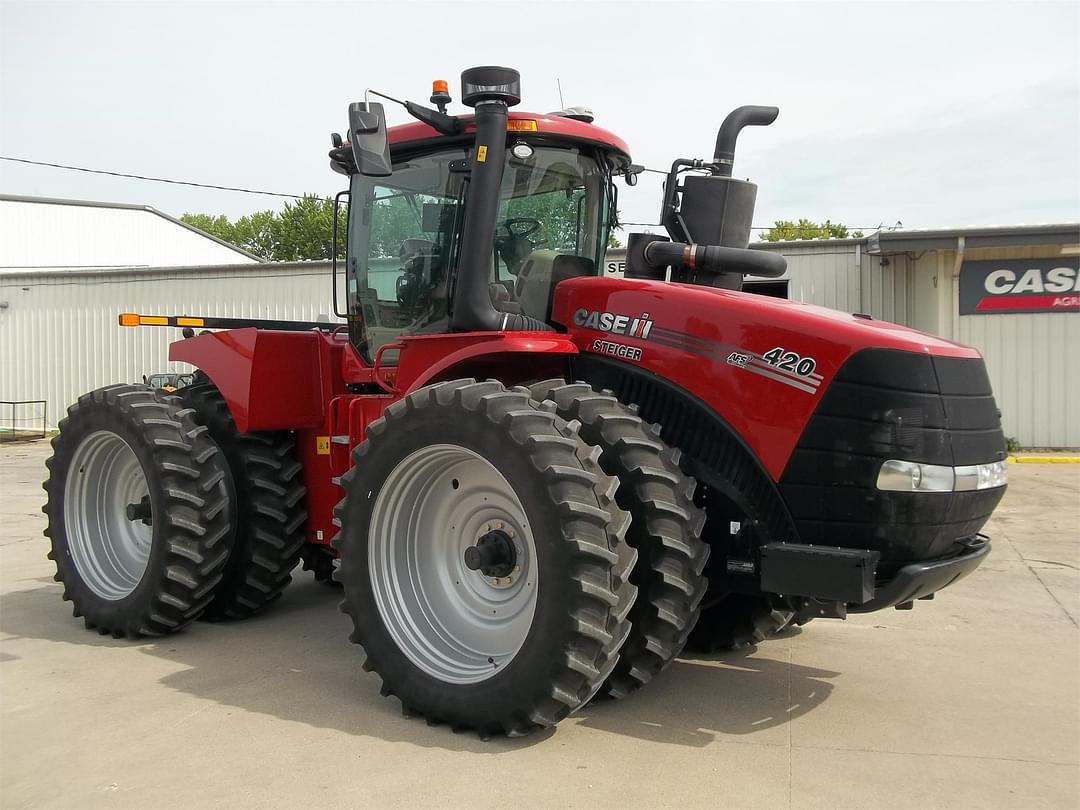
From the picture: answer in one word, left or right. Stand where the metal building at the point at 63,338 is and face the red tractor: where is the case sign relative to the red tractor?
left

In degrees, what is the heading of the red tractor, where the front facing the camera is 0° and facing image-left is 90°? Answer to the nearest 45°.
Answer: approximately 315°

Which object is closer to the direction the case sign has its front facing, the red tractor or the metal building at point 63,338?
the red tractor

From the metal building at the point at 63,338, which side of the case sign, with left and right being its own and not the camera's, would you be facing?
right

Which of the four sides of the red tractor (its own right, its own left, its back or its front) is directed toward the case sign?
left

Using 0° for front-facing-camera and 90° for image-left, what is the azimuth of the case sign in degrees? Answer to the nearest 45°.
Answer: approximately 0°

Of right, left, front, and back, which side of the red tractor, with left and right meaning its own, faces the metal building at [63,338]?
back
